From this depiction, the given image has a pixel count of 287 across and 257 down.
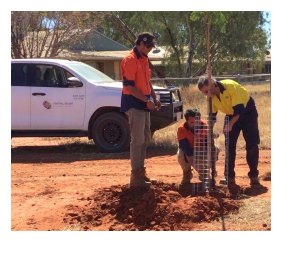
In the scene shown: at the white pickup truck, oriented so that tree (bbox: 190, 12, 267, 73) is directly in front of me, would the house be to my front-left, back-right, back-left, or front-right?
front-left

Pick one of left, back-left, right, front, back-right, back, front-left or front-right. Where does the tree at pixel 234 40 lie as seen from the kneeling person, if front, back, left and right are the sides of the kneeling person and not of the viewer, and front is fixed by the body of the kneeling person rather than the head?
back-left

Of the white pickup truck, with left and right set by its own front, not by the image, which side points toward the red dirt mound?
right

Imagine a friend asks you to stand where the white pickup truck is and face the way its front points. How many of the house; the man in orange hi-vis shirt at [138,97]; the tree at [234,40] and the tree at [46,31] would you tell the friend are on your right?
1

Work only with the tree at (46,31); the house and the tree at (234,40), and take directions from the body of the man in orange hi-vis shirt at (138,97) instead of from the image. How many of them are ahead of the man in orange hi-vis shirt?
0

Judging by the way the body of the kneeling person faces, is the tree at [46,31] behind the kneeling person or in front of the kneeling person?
behind

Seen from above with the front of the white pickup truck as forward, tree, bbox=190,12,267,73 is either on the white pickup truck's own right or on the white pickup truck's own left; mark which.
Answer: on the white pickup truck's own left

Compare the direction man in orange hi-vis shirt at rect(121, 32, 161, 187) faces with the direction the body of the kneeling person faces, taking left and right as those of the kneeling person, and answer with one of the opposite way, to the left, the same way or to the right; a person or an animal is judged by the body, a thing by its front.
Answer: the same way

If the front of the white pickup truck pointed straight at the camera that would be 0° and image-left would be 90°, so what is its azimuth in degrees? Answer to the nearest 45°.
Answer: approximately 270°

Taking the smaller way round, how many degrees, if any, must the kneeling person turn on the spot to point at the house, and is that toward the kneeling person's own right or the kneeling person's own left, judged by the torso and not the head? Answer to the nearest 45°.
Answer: approximately 135° to the kneeling person's own left

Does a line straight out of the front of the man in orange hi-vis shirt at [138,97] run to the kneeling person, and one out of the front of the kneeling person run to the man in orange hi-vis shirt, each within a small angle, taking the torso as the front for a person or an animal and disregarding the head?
no

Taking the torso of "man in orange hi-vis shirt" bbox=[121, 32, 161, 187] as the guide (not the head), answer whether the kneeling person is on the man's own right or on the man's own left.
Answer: on the man's own left

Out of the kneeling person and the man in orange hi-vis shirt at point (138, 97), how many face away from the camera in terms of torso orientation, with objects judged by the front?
0

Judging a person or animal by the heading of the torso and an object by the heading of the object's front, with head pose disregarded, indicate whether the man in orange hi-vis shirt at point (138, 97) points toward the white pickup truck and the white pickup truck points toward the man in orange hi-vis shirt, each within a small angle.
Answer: no

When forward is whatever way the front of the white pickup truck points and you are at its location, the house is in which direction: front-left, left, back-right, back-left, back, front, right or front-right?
left
